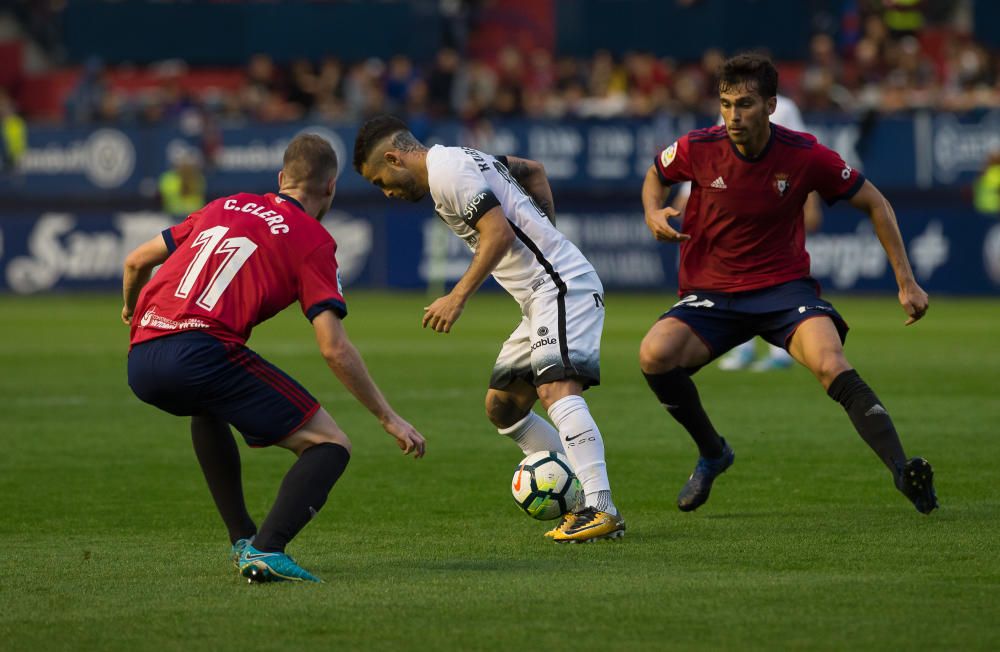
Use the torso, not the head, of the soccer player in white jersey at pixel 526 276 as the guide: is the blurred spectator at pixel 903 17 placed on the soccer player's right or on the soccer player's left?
on the soccer player's right

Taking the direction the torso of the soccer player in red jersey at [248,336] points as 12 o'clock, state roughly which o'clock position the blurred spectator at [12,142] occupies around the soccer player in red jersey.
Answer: The blurred spectator is roughly at 10 o'clock from the soccer player in red jersey.

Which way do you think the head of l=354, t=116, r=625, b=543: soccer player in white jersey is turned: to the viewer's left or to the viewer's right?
to the viewer's left

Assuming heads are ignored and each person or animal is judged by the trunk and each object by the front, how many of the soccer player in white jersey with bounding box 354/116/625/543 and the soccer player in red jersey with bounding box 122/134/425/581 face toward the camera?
0

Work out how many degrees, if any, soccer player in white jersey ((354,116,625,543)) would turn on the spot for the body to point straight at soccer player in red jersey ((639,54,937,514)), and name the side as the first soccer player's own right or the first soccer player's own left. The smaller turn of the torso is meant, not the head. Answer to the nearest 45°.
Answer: approximately 135° to the first soccer player's own right

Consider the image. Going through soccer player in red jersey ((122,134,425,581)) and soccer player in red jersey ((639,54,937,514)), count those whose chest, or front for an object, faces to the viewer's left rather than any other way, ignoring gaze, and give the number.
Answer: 0

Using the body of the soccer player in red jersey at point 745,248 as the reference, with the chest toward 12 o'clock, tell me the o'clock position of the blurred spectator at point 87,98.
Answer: The blurred spectator is roughly at 5 o'clock from the soccer player in red jersey.

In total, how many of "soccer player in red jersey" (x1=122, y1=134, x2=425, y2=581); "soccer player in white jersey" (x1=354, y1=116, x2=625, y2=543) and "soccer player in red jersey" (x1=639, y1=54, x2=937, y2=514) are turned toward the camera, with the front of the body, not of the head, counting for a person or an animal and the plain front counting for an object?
1

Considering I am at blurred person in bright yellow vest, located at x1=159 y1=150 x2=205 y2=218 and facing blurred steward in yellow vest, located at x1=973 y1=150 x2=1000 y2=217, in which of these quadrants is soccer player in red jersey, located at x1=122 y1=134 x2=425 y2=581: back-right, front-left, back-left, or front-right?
front-right

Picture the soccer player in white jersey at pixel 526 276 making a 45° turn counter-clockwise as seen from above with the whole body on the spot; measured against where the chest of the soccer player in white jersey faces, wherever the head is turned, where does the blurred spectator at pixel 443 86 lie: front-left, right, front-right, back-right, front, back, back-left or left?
back-right

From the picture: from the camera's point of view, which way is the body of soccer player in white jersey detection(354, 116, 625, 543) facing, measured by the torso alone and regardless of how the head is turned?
to the viewer's left

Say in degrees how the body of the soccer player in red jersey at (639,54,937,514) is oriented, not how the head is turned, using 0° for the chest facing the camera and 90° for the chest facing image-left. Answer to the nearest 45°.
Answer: approximately 0°

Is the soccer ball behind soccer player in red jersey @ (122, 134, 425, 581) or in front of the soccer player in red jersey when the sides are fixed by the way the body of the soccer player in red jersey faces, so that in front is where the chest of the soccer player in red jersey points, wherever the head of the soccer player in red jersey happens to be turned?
in front

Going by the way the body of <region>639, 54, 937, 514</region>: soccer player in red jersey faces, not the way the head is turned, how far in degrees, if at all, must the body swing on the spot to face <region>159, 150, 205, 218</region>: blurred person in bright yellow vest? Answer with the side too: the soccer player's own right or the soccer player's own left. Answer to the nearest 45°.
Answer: approximately 135° to the soccer player's own right

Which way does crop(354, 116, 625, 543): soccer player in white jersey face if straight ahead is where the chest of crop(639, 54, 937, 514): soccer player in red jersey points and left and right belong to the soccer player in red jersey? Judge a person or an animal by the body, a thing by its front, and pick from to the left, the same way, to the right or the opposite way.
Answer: to the right

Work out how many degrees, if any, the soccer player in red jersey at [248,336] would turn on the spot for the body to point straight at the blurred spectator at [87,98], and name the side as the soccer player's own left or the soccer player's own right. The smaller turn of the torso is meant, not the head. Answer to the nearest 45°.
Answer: approximately 45° to the soccer player's own left

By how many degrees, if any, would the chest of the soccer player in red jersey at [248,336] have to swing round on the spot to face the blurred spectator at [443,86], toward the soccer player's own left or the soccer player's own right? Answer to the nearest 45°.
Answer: approximately 45° to the soccer player's own left

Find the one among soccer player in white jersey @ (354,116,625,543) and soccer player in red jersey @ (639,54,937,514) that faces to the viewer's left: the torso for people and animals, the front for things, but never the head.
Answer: the soccer player in white jersey

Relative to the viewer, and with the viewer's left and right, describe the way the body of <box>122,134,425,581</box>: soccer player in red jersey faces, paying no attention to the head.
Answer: facing away from the viewer and to the right of the viewer

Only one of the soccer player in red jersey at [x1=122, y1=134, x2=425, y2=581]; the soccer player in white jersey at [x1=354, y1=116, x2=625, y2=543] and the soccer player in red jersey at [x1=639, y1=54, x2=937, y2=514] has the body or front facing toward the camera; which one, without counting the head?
the soccer player in red jersey at [x1=639, y1=54, x2=937, y2=514]
